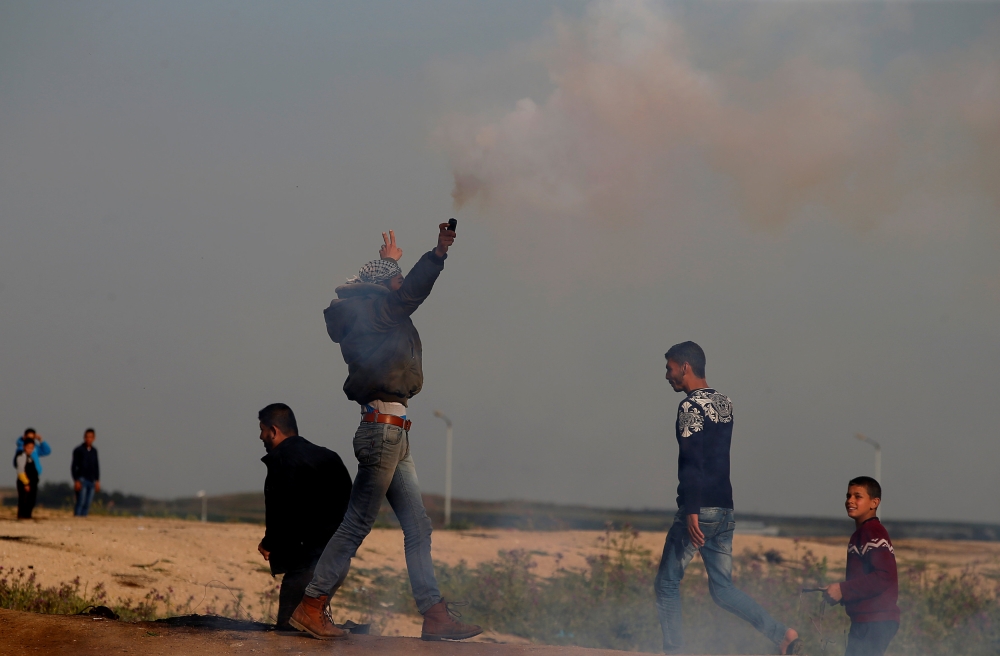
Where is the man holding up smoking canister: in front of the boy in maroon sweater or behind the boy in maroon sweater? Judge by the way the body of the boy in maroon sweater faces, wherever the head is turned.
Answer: in front

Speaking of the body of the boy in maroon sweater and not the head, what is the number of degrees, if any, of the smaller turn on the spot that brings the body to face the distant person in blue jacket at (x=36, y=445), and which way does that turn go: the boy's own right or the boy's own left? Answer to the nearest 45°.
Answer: approximately 90° to the boy's own right

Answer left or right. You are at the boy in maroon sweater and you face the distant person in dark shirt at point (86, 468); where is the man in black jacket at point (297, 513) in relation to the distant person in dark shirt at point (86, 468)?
left

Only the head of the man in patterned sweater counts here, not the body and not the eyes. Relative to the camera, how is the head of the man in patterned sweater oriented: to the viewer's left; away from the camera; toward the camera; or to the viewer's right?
to the viewer's left

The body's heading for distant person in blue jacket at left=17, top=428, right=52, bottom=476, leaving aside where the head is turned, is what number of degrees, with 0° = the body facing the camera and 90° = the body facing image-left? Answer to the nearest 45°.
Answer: approximately 0°

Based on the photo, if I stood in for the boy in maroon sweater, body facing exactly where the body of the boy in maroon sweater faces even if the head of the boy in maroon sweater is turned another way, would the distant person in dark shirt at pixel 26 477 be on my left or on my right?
on my right

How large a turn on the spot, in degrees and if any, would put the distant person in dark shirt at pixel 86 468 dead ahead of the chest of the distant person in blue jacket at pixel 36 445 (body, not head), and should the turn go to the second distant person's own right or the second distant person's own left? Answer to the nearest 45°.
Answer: approximately 135° to the second distant person's own left

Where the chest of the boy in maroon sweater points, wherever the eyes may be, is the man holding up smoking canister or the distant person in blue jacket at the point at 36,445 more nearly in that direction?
the man holding up smoking canister

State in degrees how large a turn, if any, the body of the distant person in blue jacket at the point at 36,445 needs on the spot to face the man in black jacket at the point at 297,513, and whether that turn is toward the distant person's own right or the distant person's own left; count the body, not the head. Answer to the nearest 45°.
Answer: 0° — they already face them

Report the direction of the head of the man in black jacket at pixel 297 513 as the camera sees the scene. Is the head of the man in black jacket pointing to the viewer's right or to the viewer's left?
to the viewer's left

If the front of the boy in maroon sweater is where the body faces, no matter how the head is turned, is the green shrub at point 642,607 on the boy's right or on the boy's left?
on the boy's right

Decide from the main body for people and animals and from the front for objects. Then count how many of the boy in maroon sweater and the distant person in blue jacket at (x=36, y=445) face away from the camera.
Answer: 0

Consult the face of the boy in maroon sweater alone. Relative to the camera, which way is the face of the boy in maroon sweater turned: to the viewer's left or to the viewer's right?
to the viewer's left

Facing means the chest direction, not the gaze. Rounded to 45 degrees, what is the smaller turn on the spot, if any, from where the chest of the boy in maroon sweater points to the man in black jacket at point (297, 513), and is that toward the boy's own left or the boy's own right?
approximately 45° to the boy's own right

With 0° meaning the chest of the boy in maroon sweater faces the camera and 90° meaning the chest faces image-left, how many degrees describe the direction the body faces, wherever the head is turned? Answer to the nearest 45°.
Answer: approximately 45°

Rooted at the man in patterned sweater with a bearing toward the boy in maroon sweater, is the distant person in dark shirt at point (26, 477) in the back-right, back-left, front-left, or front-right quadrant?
back-left

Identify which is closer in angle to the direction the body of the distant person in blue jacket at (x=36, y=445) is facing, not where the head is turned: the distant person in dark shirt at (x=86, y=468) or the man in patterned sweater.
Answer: the man in patterned sweater
